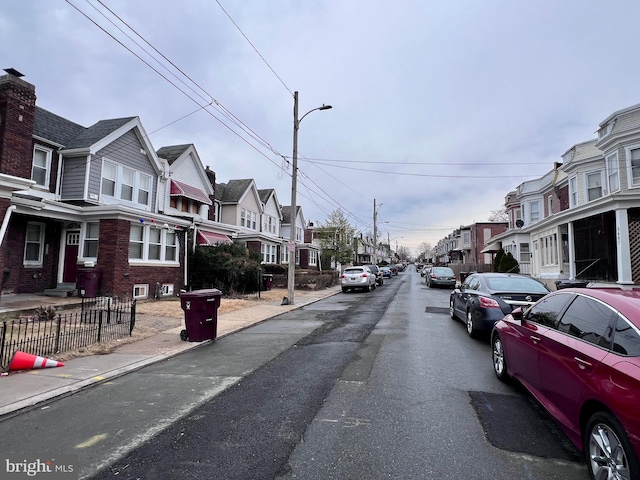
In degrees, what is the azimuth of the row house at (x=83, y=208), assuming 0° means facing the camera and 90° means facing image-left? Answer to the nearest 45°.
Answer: approximately 315°

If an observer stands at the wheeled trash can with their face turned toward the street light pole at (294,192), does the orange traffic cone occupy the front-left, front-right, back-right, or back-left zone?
back-left

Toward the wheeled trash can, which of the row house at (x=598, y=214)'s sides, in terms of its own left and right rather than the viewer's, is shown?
front

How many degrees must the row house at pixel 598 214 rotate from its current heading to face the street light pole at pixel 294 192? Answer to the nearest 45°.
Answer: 0° — it already faces it

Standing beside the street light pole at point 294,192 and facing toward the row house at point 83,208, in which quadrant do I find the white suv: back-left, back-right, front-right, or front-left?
back-right

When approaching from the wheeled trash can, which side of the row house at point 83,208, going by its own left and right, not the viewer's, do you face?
front

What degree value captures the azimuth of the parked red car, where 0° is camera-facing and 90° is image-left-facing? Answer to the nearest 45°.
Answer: approximately 135°

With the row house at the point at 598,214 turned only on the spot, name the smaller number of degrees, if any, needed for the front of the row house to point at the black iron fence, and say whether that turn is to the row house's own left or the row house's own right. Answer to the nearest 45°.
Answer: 0° — it already faces it

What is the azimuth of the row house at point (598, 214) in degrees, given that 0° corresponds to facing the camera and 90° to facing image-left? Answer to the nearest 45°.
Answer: approximately 45°

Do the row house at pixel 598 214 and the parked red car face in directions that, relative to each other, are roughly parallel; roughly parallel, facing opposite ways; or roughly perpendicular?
roughly perpendicular

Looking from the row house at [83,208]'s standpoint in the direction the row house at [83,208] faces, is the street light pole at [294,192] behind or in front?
in front

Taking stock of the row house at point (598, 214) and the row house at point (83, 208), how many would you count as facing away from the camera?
0

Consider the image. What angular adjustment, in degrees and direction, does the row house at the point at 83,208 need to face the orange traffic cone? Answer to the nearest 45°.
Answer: approximately 45° to its right

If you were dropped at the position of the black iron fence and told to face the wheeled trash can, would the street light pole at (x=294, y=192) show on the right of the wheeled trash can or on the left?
left

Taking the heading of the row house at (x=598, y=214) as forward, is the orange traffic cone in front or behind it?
in front

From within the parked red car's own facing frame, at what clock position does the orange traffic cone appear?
The orange traffic cone is roughly at 10 o'clock from the parked red car.

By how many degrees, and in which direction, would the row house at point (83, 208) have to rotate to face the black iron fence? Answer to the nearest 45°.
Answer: approximately 45° to its right
